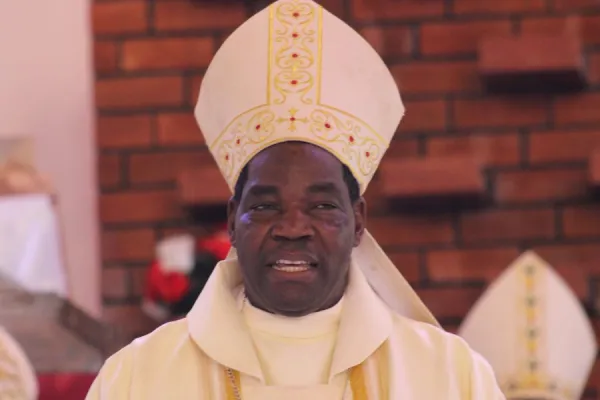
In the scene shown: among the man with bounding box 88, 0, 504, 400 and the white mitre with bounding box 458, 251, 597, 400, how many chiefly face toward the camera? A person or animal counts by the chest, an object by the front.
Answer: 2

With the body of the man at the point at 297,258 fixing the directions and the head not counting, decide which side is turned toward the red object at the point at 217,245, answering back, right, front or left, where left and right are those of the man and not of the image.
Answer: back

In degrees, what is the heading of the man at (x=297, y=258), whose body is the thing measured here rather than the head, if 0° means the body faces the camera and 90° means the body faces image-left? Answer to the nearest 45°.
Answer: approximately 0°

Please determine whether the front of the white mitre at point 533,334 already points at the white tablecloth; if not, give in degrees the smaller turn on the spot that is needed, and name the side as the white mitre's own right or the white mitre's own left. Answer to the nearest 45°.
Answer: approximately 90° to the white mitre's own right

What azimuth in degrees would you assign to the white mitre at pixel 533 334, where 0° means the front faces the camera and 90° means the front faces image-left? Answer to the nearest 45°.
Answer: approximately 0°

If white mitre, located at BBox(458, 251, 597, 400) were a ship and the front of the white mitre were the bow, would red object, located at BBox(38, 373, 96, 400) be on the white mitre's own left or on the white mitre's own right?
on the white mitre's own right

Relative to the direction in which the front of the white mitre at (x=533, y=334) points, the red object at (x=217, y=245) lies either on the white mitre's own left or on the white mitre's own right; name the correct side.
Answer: on the white mitre's own right

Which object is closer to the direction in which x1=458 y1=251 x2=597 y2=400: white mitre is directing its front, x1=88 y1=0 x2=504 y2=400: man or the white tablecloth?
the man

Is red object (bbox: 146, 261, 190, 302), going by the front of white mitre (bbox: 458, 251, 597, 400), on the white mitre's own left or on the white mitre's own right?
on the white mitre's own right
